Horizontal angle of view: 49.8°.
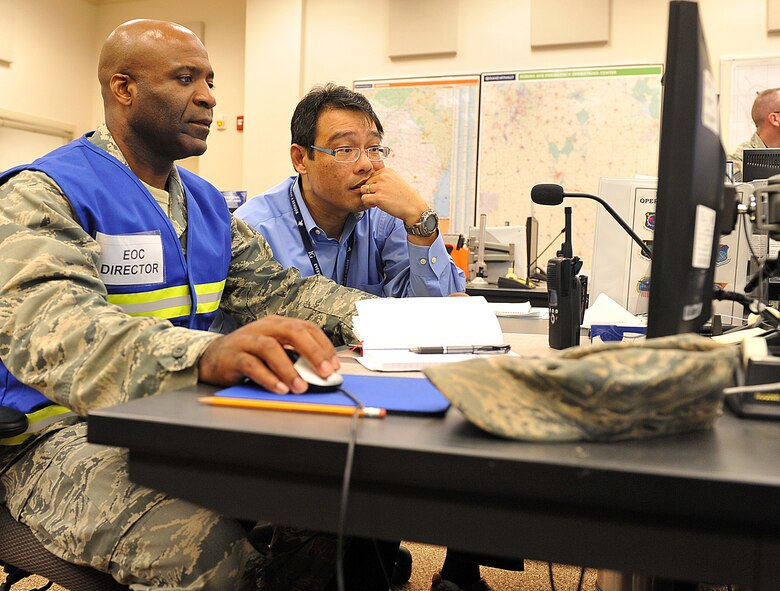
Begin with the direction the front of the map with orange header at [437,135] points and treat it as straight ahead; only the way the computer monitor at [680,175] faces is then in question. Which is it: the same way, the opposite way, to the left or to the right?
to the right

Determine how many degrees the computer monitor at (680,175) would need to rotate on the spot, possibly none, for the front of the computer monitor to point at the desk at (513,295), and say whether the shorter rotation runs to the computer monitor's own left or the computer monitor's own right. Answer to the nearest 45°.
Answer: approximately 90° to the computer monitor's own right

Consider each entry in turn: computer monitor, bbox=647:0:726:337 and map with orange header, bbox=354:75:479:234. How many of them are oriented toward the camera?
1

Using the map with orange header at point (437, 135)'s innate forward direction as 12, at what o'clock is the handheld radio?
The handheld radio is roughly at 12 o'clock from the map with orange header.

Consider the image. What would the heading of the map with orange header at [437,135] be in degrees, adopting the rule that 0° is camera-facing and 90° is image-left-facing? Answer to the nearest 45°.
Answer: approximately 0°

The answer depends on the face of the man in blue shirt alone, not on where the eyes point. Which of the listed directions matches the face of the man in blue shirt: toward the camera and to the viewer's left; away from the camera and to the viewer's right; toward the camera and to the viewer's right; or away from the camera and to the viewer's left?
toward the camera and to the viewer's right

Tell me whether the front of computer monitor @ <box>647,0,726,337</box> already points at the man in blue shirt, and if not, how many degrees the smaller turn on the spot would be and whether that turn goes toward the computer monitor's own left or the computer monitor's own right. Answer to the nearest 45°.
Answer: approximately 45° to the computer monitor's own right

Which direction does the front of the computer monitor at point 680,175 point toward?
to the viewer's left

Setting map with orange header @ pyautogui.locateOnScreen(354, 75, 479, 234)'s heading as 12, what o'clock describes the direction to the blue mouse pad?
The blue mouse pad is roughly at 12 o'clock from the map with orange header.

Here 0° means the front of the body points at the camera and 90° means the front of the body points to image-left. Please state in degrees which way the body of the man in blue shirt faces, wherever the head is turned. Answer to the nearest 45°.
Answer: approximately 315°
